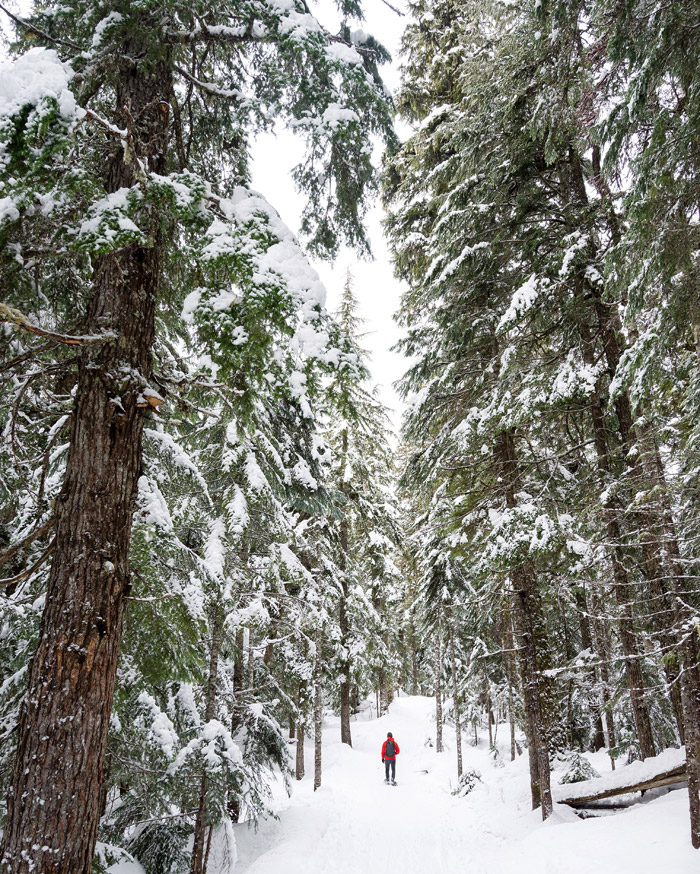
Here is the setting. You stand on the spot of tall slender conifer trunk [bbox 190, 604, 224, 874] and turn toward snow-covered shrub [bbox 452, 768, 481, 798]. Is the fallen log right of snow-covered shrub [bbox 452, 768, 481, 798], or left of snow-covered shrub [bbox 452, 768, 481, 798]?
right

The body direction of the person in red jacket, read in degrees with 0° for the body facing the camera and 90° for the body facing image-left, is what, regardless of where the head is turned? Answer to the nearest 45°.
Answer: approximately 180°

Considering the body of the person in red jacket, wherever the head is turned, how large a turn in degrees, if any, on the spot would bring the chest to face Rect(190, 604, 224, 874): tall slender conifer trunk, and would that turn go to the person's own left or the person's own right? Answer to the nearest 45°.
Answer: approximately 180°

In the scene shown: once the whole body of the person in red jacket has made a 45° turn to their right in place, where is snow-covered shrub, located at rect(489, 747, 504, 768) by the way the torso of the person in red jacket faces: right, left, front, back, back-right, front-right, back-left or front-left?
front

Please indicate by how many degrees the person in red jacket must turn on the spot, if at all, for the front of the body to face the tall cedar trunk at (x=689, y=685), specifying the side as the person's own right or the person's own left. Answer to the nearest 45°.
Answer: approximately 180°

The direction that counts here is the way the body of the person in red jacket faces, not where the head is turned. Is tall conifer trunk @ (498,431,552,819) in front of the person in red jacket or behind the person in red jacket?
behind

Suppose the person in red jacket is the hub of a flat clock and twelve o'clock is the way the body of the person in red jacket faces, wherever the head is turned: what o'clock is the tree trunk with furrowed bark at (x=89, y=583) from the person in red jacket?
The tree trunk with furrowed bark is roughly at 6 o'clock from the person in red jacket.
